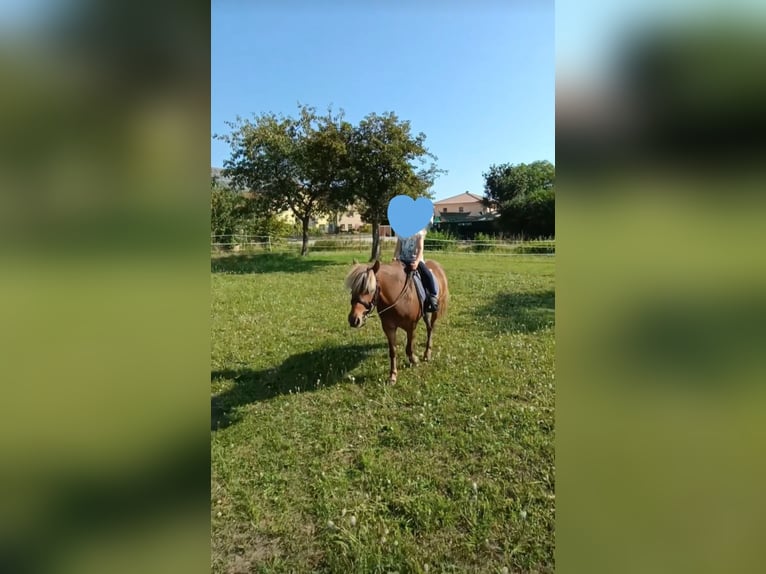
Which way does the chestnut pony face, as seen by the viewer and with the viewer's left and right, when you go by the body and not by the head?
facing the viewer and to the left of the viewer
